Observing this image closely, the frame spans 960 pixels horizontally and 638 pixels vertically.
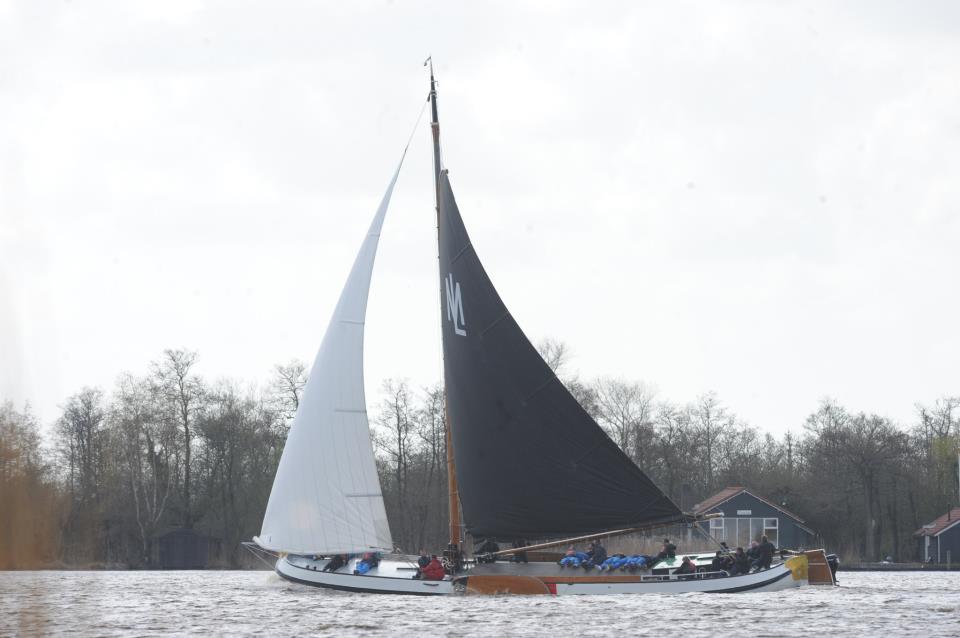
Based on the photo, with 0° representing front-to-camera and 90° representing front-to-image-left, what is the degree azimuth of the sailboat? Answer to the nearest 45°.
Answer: approximately 90°
